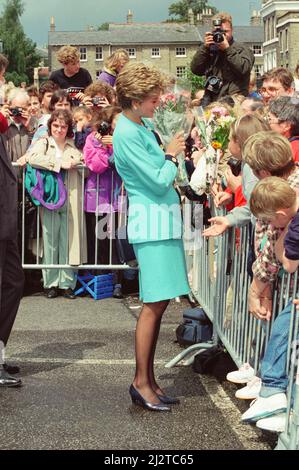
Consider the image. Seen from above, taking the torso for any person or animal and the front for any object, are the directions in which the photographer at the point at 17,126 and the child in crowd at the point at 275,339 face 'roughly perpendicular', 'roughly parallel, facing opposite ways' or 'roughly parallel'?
roughly perpendicular

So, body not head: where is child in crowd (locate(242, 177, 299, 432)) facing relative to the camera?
to the viewer's left

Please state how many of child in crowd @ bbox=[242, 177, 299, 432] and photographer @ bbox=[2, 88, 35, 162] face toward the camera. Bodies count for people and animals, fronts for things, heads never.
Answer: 1

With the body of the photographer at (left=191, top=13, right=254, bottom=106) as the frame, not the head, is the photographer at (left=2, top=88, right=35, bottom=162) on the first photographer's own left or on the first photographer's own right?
on the first photographer's own right

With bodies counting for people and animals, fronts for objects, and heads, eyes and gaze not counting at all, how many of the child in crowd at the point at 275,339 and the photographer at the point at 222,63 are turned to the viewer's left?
1

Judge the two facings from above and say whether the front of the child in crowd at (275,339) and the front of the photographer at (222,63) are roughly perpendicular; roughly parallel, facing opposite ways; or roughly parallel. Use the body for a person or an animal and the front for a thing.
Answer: roughly perpendicular

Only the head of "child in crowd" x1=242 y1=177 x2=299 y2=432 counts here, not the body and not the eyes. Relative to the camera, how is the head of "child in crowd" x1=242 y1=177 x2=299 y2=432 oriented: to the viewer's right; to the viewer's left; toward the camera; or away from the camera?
to the viewer's left

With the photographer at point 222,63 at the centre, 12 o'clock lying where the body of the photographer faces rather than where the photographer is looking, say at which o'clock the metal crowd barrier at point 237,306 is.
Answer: The metal crowd barrier is roughly at 12 o'clock from the photographer.
